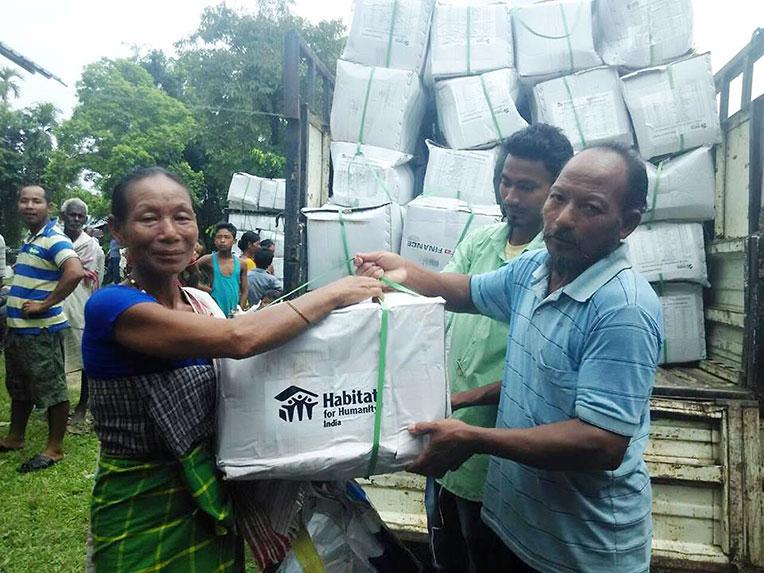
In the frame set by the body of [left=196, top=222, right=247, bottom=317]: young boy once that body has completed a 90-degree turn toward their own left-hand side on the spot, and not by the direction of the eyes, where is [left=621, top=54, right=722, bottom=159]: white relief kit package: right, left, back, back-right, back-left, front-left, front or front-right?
front-right

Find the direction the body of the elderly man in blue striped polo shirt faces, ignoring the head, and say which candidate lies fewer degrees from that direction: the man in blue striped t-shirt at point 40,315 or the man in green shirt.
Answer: the man in blue striped t-shirt

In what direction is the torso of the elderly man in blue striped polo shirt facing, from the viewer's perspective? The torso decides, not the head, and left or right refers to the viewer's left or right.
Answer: facing the viewer and to the left of the viewer

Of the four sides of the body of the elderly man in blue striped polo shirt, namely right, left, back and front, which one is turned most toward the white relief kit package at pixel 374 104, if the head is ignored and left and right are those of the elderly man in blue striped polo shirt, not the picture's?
right

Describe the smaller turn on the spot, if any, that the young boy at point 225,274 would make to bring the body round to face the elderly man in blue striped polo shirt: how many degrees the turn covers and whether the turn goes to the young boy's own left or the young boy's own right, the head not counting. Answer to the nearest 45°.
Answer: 0° — they already face them

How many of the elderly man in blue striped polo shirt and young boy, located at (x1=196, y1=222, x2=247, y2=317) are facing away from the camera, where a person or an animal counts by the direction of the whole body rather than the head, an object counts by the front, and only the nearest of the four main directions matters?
0

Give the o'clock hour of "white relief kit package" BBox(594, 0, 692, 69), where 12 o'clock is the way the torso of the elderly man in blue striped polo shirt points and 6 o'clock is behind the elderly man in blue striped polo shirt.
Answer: The white relief kit package is roughly at 5 o'clock from the elderly man in blue striped polo shirt.

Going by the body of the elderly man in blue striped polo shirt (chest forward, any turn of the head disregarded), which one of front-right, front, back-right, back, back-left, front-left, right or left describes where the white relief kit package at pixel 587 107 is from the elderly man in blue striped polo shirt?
back-right

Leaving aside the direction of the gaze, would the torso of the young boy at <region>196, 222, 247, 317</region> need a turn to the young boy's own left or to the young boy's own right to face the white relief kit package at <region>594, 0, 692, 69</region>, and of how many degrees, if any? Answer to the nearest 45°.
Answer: approximately 45° to the young boy's own left

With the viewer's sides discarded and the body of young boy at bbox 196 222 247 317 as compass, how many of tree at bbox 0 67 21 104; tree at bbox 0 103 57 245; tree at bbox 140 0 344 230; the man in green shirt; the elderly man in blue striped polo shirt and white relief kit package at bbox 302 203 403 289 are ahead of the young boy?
3

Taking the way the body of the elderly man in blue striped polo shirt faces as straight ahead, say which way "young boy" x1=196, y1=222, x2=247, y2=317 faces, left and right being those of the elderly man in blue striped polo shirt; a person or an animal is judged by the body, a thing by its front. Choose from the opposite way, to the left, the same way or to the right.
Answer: to the left
